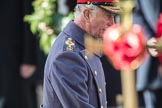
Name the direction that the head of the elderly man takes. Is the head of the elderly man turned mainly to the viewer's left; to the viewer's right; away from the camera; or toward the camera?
to the viewer's right

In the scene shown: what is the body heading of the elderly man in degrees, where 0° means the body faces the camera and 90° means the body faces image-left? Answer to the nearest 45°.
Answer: approximately 270°

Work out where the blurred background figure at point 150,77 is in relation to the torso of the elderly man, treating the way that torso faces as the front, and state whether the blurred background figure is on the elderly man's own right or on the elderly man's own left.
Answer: on the elderly man's own left
